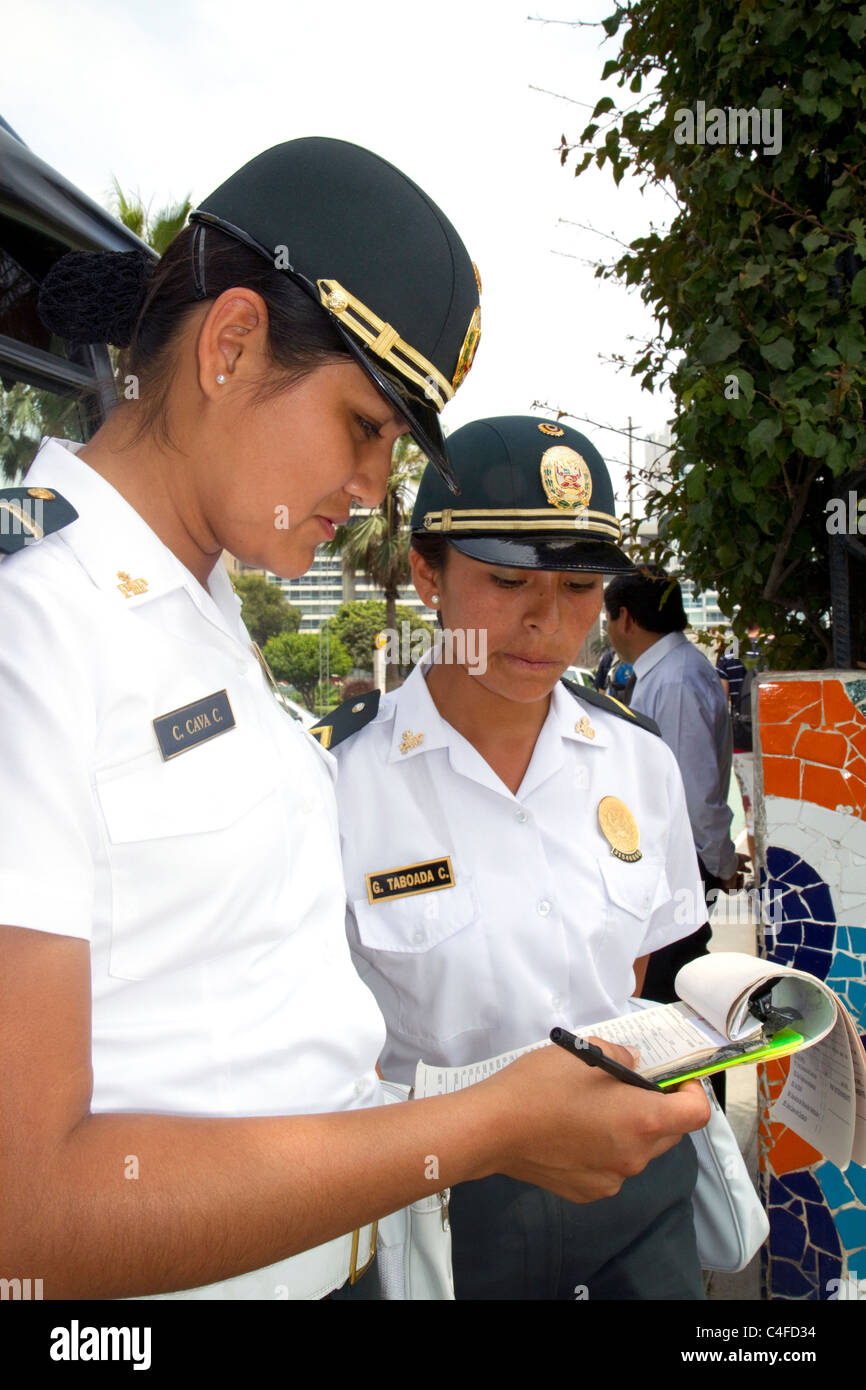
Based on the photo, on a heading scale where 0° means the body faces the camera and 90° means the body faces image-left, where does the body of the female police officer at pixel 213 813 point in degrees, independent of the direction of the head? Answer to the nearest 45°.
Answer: approximately 315°

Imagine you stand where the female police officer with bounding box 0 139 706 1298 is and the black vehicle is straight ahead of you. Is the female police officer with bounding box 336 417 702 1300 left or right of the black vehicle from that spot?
right

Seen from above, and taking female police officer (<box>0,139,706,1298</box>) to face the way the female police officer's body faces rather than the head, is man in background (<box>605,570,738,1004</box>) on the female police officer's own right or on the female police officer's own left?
on the female police officer's own left

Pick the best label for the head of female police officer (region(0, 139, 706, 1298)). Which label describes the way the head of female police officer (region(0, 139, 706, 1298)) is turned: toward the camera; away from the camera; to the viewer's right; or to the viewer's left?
to the viewer's right

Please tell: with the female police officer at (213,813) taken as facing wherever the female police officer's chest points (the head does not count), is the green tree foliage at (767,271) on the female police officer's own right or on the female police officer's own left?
on the female police officer's own left

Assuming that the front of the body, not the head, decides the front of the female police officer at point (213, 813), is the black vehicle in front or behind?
behind
